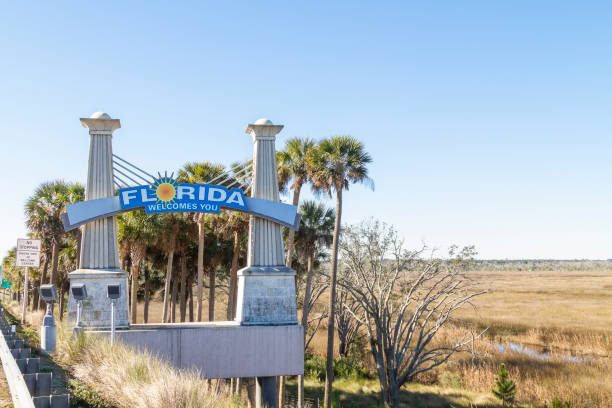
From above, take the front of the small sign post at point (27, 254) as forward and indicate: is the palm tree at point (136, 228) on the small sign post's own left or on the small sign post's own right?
on the small sign post's own left

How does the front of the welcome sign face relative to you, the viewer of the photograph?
facing the viewer

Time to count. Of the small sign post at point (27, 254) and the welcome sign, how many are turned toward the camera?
2

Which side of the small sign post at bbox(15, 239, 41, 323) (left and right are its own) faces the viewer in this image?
front

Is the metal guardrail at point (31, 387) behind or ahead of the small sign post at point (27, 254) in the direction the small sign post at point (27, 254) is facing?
ahead

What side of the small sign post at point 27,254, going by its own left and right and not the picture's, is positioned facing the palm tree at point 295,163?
left

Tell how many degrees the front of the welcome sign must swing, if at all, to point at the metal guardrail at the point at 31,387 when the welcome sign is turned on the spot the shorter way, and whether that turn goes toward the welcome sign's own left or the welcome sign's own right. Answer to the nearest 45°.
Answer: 0° — it already faces it

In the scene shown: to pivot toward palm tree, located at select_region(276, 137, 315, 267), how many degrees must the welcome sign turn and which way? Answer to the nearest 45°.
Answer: approximately 135° to its left

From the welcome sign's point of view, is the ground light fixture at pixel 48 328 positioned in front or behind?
in front
